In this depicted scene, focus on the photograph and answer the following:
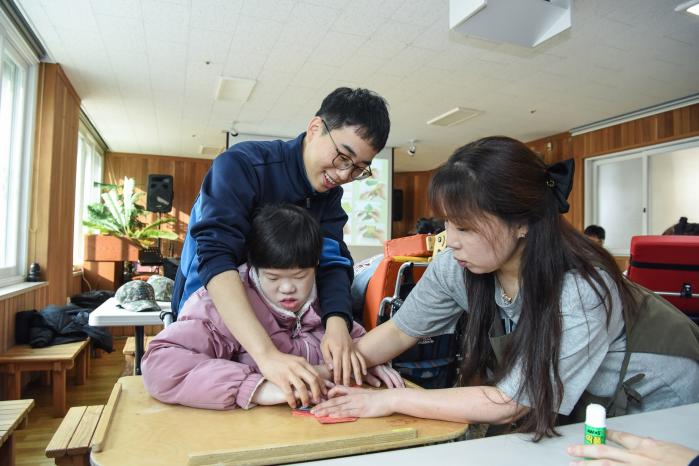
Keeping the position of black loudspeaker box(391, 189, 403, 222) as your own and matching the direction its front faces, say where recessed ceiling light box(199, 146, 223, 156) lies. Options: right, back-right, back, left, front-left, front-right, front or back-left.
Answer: front-right

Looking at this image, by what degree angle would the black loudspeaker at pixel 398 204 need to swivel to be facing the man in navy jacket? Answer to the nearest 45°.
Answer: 0° — it already faces them

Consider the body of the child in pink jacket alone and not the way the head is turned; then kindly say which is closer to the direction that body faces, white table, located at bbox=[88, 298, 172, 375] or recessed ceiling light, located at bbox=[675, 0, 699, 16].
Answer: the recessed ceiling light

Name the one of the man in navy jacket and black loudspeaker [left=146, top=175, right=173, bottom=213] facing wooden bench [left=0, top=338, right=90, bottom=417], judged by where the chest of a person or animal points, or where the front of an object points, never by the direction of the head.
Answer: the black loudspeaker

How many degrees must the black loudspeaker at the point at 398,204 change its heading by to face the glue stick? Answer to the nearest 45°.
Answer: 0° — it already faces it

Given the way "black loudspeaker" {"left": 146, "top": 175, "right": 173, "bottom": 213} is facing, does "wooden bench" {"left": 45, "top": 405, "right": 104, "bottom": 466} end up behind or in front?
in front

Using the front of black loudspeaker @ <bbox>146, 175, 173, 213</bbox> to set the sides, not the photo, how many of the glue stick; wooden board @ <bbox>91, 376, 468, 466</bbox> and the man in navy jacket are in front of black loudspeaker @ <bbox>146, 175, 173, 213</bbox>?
3

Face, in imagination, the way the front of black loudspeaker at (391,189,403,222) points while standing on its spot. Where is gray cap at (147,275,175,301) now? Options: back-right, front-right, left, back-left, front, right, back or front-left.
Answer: front

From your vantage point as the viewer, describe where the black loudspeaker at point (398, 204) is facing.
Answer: facing the viewer

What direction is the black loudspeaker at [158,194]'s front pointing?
toward the camera

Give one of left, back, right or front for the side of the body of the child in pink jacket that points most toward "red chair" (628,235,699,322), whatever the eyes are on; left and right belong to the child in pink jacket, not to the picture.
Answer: left
